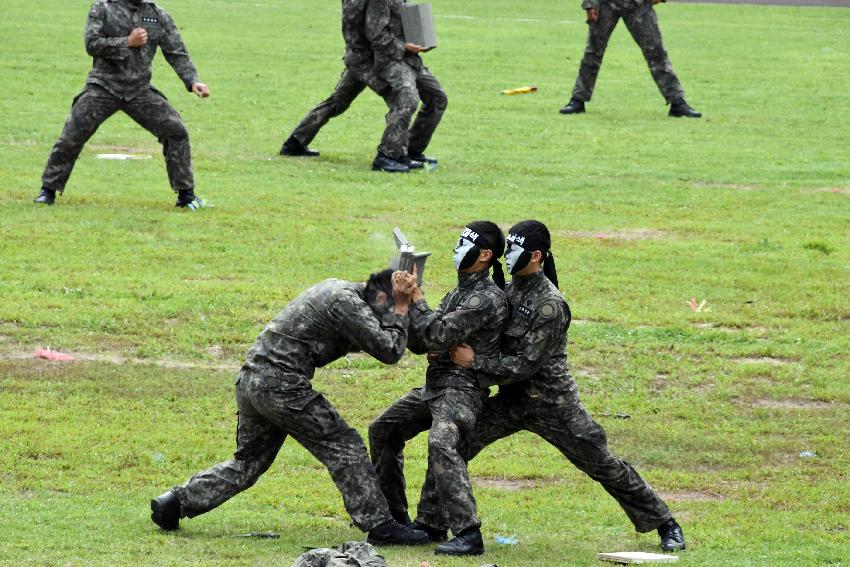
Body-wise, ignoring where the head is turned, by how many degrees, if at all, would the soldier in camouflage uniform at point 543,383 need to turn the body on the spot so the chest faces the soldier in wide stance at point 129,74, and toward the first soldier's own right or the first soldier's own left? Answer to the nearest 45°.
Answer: approximately 45° to the first soldier's own right

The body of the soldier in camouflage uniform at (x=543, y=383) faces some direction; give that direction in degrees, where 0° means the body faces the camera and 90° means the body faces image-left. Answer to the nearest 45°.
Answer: approximately 90°

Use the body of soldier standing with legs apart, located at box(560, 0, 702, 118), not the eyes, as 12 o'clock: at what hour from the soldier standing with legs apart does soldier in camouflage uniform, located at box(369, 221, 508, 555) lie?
The soldier in camouflage uniform is roughly at 12 o'clock from the soldier standing with legs apart.

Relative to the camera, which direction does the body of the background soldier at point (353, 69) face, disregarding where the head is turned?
to the viewer's right

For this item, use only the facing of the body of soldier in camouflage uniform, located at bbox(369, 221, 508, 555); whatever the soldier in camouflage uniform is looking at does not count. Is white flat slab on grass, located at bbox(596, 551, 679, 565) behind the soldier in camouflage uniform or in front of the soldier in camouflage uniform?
behind

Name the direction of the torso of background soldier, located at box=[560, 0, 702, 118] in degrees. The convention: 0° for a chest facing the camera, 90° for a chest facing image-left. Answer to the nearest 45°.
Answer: approximately 0°

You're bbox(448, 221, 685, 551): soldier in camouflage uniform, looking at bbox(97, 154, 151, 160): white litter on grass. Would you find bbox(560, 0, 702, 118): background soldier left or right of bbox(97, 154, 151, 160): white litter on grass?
right

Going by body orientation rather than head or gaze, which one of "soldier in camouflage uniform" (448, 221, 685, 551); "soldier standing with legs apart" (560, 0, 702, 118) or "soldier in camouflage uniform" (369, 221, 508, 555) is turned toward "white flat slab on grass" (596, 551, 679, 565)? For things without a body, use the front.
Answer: the soldier standing with legs apart

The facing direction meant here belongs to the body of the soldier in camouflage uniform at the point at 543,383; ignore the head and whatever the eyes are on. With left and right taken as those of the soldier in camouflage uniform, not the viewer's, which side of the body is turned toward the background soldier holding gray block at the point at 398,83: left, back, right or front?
right
